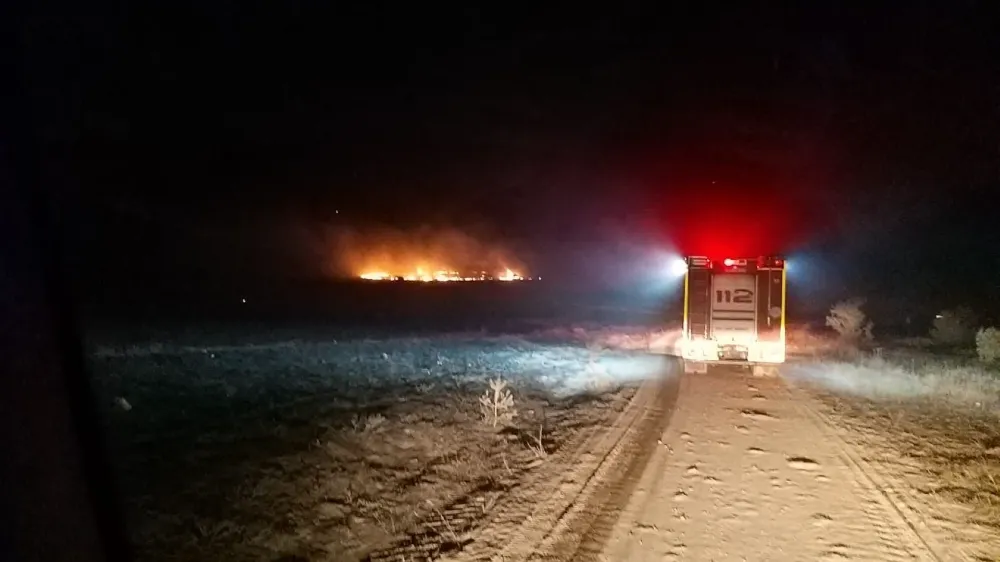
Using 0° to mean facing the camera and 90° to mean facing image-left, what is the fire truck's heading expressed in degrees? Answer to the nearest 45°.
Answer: approximately 180°

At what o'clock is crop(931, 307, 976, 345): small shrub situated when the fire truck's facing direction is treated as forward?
The small shrub is roughly at 1 o'clock from the fire truck.

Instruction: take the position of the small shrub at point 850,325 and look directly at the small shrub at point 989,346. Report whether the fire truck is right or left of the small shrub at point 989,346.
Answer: right

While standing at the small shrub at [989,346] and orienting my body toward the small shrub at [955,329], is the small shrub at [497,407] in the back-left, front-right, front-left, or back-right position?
back-left

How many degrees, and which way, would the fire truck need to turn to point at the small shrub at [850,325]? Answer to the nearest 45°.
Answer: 0° — it already faces it

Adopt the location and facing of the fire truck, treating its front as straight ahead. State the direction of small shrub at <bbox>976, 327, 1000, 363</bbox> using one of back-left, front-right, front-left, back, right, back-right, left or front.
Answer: front-right

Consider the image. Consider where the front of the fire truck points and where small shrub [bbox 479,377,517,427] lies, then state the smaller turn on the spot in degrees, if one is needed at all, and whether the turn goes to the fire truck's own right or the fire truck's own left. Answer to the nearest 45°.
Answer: approximately 135° to the fire truck's own left
